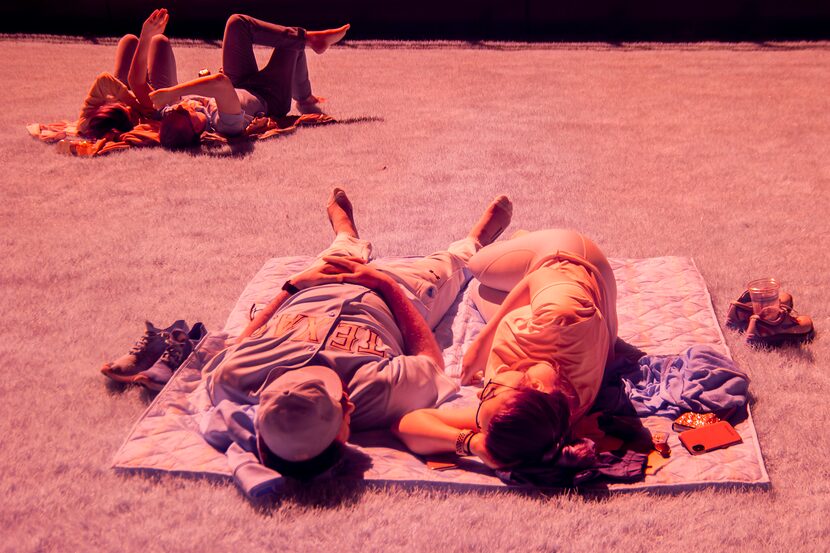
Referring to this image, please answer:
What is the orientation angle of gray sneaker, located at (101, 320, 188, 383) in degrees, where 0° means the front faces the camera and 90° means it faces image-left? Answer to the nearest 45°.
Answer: approximately 45°

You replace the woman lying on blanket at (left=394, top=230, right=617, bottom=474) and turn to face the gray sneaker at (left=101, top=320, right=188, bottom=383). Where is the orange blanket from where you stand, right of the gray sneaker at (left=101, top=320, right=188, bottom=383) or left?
right

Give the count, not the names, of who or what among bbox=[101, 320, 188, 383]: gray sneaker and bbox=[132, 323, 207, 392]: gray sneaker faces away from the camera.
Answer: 0

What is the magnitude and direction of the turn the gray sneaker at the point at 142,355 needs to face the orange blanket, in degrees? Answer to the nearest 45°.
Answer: approximately 135° to its right
